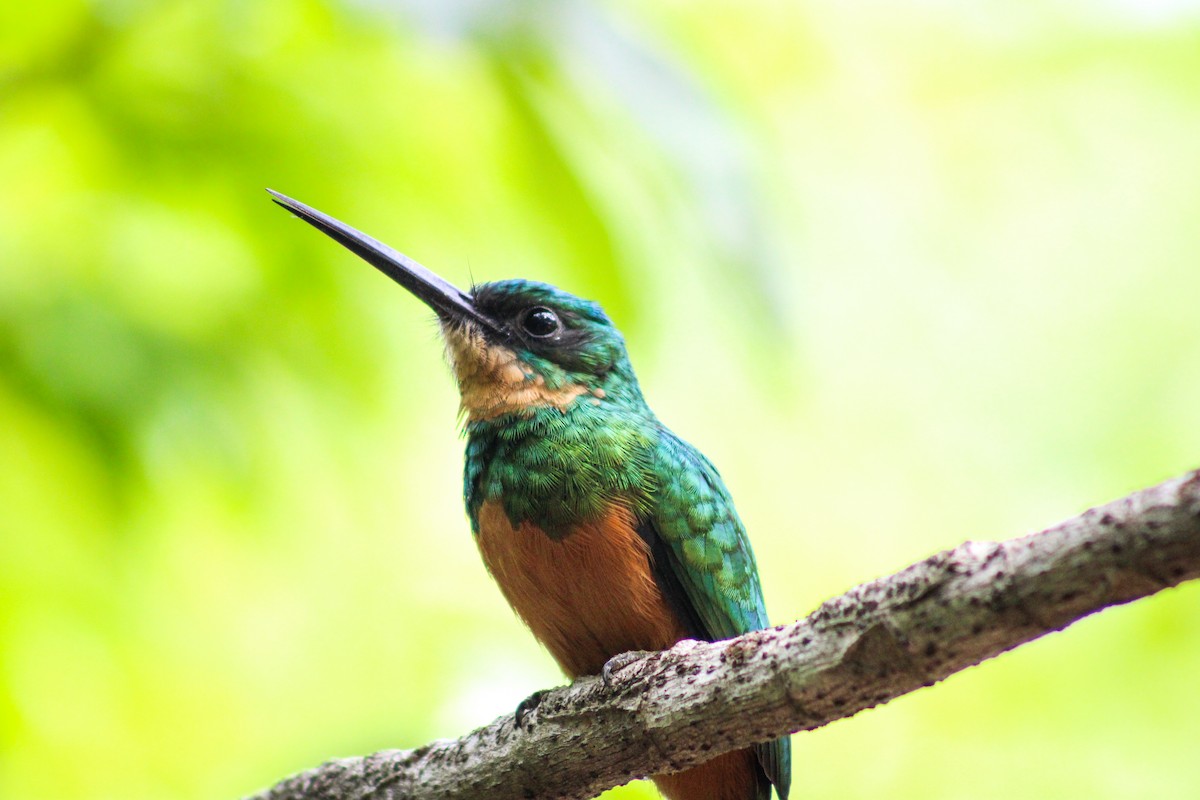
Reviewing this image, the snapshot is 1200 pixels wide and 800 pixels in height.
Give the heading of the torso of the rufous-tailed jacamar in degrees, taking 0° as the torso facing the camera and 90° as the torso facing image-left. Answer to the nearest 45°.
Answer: approximately 45°
